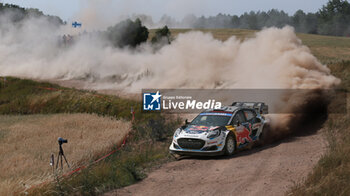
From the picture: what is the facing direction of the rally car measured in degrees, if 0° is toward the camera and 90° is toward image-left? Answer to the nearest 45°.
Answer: approximately 45°
